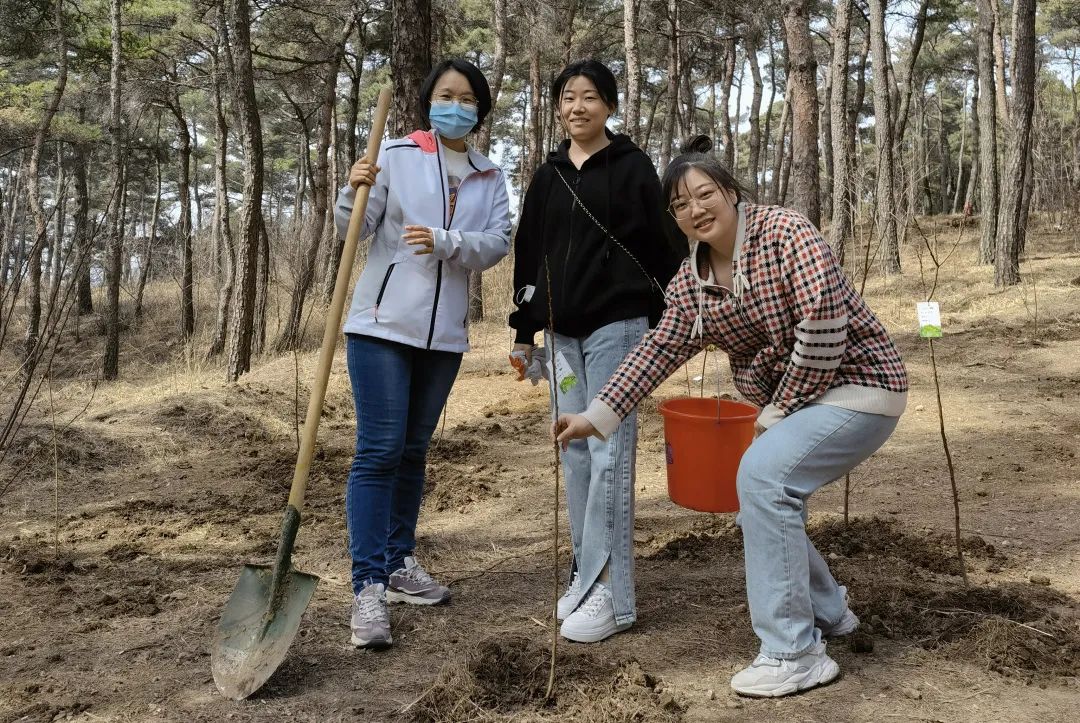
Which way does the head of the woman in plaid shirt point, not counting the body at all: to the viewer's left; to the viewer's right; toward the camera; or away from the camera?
toward the camera

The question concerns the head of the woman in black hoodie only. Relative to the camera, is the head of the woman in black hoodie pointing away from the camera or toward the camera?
toward the camera

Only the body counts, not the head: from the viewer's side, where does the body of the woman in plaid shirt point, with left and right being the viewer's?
facing the viewer and to the left of the viewer

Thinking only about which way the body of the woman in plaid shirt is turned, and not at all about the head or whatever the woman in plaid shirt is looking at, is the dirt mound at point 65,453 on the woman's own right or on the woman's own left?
on the woman's own right

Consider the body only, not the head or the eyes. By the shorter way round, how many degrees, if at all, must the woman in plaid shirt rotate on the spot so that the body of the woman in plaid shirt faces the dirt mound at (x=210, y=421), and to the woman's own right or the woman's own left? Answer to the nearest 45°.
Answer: approximately 90° to the woman's own right

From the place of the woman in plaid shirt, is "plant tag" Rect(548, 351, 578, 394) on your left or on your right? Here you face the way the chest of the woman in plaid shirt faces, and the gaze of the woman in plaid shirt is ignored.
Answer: on your right

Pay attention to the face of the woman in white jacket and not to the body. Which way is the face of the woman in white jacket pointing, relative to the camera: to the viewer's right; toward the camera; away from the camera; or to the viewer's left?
toward the camera

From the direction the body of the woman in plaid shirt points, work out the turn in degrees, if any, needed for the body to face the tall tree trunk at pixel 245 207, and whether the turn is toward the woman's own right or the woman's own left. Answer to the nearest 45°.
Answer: approximately 90° to the woman's own right

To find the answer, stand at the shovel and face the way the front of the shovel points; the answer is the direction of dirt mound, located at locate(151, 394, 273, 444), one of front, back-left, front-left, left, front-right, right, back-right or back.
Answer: back

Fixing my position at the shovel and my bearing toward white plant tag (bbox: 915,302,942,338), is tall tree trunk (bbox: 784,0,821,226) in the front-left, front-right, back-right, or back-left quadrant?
front-left
